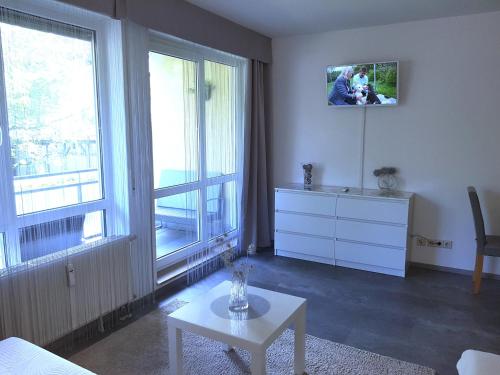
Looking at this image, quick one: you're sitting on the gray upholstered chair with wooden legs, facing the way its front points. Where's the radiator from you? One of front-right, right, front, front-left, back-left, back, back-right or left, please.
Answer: back-right

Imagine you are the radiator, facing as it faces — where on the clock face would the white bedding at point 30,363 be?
The white bedding is roughly at 2 o'clock from the radiator.

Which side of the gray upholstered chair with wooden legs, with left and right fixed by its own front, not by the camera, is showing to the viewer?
right

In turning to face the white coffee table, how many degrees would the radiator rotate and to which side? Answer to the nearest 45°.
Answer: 0° — it already faces it

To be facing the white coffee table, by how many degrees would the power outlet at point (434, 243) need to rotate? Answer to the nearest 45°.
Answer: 0° — it already faces it

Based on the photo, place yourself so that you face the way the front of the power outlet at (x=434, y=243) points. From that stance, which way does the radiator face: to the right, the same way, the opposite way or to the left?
to the left

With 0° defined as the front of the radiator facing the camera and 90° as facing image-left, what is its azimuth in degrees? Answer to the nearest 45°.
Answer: approximately 315°

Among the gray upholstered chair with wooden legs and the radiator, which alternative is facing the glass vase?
the radiator

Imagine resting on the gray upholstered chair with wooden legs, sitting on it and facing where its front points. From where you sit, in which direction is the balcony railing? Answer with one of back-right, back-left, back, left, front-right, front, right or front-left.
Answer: back-right

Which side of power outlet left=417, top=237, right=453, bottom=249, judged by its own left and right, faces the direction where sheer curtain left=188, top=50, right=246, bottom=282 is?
right

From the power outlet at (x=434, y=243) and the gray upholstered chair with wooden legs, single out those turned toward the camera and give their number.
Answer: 1

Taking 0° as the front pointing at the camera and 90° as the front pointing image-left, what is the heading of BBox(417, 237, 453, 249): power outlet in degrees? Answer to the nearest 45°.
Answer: approximately 0°

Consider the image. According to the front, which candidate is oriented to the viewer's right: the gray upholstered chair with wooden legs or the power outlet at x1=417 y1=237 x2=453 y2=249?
the gray upholstered chair with wooden legs

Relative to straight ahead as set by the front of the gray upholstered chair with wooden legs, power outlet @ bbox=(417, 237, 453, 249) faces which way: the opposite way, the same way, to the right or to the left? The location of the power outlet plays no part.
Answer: to the right

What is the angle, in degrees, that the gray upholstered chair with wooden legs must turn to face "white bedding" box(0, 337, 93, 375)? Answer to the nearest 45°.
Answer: approximately 135° to its right

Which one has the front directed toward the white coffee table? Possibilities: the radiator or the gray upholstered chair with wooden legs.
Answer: the radiator
